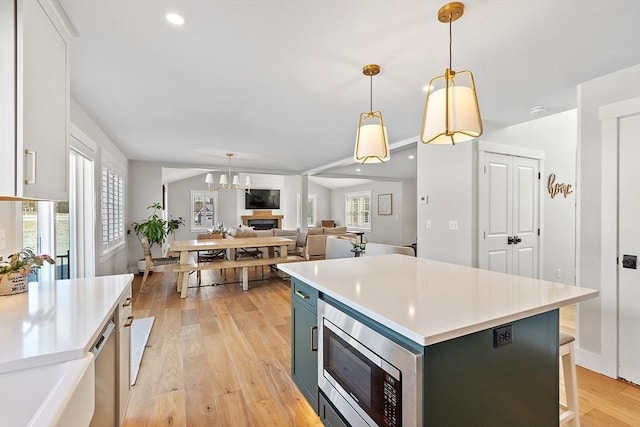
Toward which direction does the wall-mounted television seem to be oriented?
toward the camera

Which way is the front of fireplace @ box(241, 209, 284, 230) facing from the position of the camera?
facing the viewer

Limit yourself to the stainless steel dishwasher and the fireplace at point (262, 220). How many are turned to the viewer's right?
1

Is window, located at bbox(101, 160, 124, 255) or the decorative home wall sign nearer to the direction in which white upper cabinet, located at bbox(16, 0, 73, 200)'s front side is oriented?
the decorative home wall sign

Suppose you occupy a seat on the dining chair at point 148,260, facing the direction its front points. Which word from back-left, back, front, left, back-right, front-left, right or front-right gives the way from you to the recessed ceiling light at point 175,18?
right

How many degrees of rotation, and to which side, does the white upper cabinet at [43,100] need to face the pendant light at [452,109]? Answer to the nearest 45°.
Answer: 0° — it already faces it

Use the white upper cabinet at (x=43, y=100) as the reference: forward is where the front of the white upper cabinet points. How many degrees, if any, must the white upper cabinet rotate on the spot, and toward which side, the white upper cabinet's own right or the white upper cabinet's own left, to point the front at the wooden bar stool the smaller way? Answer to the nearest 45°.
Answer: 0° — it already faces it

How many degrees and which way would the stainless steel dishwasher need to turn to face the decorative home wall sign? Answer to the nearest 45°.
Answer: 0° — it already faces it

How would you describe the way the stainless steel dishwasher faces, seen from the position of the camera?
facing to the right of the viewer

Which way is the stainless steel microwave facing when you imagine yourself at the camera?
facing the viewer and to the left of the viewer

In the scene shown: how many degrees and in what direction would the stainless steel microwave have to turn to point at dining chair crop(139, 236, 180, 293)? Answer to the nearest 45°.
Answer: approximately 90° to its right

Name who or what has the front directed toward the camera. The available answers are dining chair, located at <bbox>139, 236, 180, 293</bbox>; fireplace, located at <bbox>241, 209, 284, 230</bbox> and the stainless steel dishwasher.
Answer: the fireplace

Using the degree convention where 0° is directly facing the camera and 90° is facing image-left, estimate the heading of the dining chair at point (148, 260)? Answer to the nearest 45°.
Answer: approximately 270°

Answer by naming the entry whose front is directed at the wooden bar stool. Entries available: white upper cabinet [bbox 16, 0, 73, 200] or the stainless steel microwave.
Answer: the white upper cabinet
